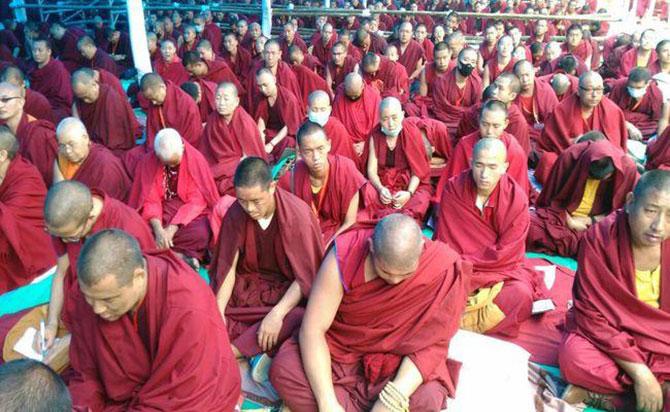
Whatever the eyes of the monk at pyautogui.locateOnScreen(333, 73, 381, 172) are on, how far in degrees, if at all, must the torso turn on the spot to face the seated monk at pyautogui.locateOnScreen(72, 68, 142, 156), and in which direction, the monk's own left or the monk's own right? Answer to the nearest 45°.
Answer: approximately 90° to the monk's own right

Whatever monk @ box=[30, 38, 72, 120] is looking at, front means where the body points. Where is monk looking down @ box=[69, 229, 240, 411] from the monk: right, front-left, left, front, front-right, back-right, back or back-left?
front-left

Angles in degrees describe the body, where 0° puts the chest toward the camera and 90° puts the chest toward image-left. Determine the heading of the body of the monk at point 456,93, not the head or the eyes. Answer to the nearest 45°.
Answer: approximately 0°

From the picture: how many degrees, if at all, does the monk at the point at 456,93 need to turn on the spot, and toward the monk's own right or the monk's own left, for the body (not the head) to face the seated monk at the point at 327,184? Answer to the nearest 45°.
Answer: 0° — they already face them

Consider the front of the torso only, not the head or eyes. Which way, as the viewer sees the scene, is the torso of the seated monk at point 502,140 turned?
toward the camera

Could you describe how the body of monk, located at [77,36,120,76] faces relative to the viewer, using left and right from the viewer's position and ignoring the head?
facing the viewer and to the left of the viewer

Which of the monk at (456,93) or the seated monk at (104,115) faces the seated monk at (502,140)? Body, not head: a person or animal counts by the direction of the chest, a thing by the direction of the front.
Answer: the monk

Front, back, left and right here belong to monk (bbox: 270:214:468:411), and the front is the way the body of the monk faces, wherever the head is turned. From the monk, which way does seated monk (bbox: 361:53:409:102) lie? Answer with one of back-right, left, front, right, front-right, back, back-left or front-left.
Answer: back

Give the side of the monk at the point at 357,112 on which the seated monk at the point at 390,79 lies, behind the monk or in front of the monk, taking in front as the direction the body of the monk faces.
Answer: behind

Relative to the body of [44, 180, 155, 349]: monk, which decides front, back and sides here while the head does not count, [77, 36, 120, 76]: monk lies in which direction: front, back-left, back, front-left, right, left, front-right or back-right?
back-right

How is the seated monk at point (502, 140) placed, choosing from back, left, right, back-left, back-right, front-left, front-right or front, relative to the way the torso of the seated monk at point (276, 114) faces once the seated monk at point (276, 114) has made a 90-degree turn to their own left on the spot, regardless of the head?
front

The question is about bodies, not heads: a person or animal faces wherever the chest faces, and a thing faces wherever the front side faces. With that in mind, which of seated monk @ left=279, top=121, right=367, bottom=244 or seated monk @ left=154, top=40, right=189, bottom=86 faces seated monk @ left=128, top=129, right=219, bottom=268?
seated monk @ left=154, top=40, right=189, bottom=86

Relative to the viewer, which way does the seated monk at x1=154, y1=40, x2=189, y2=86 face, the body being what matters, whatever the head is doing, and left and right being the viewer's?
facing the viewer
